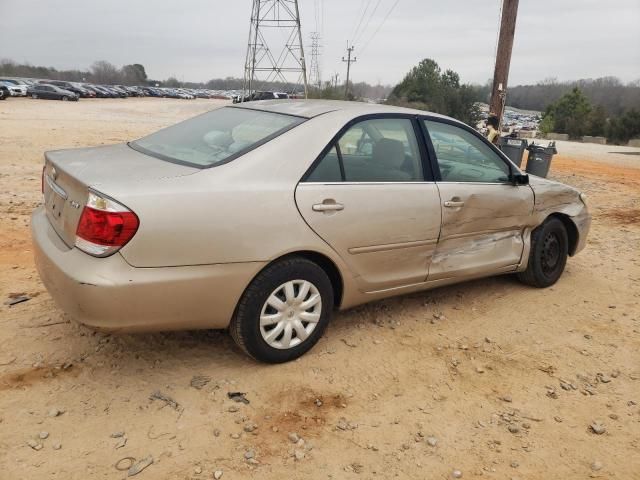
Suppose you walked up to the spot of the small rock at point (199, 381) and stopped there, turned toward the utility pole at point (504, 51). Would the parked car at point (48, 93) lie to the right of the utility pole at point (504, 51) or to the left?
left

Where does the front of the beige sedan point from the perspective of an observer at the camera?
facing away from the viewer and to the right of the viewer

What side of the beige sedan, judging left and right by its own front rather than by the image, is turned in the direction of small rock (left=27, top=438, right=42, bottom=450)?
back

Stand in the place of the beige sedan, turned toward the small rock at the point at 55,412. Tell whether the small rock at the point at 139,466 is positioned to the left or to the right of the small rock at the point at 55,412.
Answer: left

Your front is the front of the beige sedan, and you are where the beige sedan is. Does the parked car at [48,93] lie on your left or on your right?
on your left
